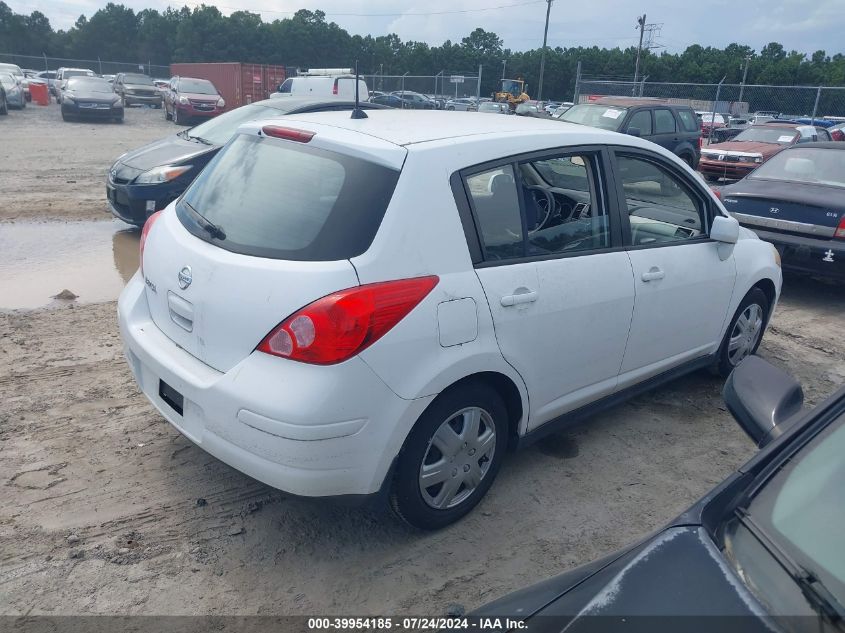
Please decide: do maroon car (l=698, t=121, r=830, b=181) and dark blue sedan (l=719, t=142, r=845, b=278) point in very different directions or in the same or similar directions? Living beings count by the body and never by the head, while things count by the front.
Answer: very different directions

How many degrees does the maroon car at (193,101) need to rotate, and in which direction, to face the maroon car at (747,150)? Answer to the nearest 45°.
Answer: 0° — it already faces it

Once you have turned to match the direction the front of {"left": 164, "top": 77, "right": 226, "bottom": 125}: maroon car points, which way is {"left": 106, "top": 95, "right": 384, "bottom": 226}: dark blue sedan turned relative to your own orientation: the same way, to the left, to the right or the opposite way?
to the right

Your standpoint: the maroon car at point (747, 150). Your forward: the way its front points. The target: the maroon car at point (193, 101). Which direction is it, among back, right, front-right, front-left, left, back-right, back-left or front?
front-right

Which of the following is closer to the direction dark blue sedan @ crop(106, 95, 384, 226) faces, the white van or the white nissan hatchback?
the white nissan hatchback

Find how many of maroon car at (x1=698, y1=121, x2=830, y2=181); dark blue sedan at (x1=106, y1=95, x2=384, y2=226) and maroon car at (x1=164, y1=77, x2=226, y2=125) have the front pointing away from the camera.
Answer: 0

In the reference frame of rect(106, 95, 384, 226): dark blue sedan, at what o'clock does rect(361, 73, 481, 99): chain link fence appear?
The chain link fence is roughly at 5 o'clock from the dark blue sedan.

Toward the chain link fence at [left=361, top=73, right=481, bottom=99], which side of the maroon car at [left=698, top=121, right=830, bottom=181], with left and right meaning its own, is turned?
right

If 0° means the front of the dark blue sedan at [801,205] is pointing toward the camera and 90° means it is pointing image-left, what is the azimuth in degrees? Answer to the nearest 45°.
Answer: approximately 225°

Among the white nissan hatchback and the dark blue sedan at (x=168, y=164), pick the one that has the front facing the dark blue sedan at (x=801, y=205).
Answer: the white nissan hatchback

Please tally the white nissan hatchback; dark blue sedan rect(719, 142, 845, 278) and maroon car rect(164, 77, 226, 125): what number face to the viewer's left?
0

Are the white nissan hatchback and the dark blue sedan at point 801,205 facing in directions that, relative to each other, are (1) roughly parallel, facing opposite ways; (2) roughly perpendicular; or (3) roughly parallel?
roughly parallel

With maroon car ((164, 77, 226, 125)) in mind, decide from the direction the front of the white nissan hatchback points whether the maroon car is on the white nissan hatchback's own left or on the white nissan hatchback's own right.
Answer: on the white nissan hatchback's own left

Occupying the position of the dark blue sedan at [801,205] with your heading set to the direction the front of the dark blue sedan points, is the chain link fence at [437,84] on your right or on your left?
on your left

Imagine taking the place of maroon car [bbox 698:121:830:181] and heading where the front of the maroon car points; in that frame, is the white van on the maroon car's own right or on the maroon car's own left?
on the maroon car's own right
